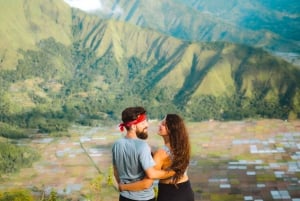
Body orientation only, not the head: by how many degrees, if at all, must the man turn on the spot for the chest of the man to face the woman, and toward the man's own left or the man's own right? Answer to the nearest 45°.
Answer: approximately 45° to the man's own right

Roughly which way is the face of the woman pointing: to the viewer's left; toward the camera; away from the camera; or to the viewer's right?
to the viewer's left

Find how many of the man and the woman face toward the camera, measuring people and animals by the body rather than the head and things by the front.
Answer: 0

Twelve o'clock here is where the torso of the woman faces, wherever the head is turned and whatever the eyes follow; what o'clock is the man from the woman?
The man is roughly at 11 o'clock from the woman.

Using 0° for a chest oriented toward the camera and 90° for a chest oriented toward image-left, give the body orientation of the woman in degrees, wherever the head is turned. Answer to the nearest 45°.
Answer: approximately 135°

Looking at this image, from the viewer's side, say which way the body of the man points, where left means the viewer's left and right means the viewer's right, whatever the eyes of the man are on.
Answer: facing away from the viewer and to the right of the viewer

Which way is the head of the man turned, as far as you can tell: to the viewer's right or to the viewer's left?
to the viewer's right
